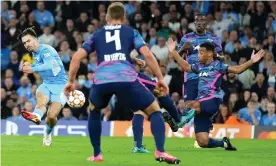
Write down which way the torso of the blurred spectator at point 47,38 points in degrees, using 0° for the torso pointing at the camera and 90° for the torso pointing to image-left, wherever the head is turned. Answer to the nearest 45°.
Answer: approximately 0°

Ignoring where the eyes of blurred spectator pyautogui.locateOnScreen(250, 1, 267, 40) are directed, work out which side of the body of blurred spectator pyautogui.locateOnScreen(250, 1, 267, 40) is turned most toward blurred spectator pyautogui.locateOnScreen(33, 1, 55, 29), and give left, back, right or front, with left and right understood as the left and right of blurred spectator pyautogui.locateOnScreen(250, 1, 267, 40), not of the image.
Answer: right

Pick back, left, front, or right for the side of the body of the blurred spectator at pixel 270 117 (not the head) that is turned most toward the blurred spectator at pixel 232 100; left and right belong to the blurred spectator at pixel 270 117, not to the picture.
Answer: right

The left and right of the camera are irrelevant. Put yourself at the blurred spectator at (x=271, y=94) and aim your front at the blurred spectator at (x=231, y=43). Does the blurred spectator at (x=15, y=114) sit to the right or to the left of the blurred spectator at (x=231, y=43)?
left

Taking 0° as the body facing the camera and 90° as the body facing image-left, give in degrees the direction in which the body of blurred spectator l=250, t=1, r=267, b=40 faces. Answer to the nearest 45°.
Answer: approximately 0°

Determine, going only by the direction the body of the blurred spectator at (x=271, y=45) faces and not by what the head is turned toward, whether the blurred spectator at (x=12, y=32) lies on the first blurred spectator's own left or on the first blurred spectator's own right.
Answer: on the first blurred spectator's own right

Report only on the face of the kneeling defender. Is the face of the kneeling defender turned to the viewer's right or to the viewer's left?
to the viewer's left

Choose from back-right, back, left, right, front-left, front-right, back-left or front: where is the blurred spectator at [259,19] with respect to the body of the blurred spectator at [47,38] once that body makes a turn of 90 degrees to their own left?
front
